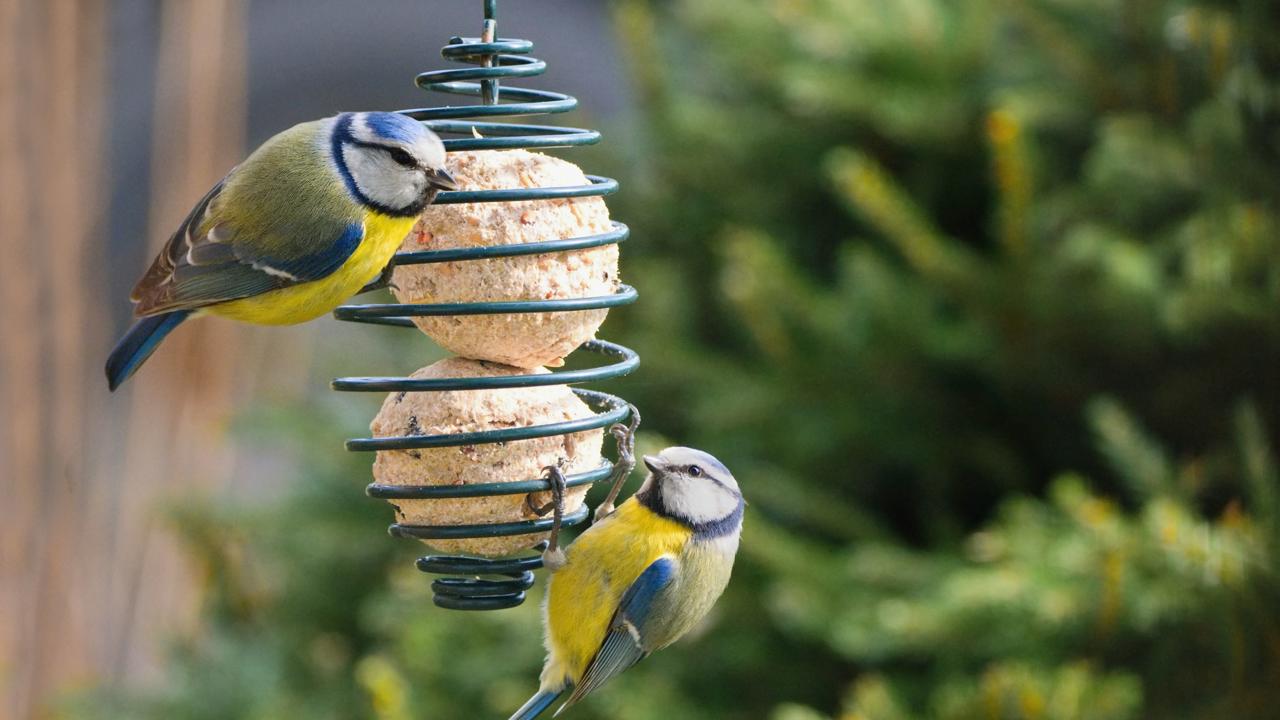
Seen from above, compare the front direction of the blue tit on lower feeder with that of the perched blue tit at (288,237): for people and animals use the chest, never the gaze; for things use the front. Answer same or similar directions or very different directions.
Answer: very different directions

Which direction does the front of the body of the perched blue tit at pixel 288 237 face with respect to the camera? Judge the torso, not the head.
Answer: to the viewer's right

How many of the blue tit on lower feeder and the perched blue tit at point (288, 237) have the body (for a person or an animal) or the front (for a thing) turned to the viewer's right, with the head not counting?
1
